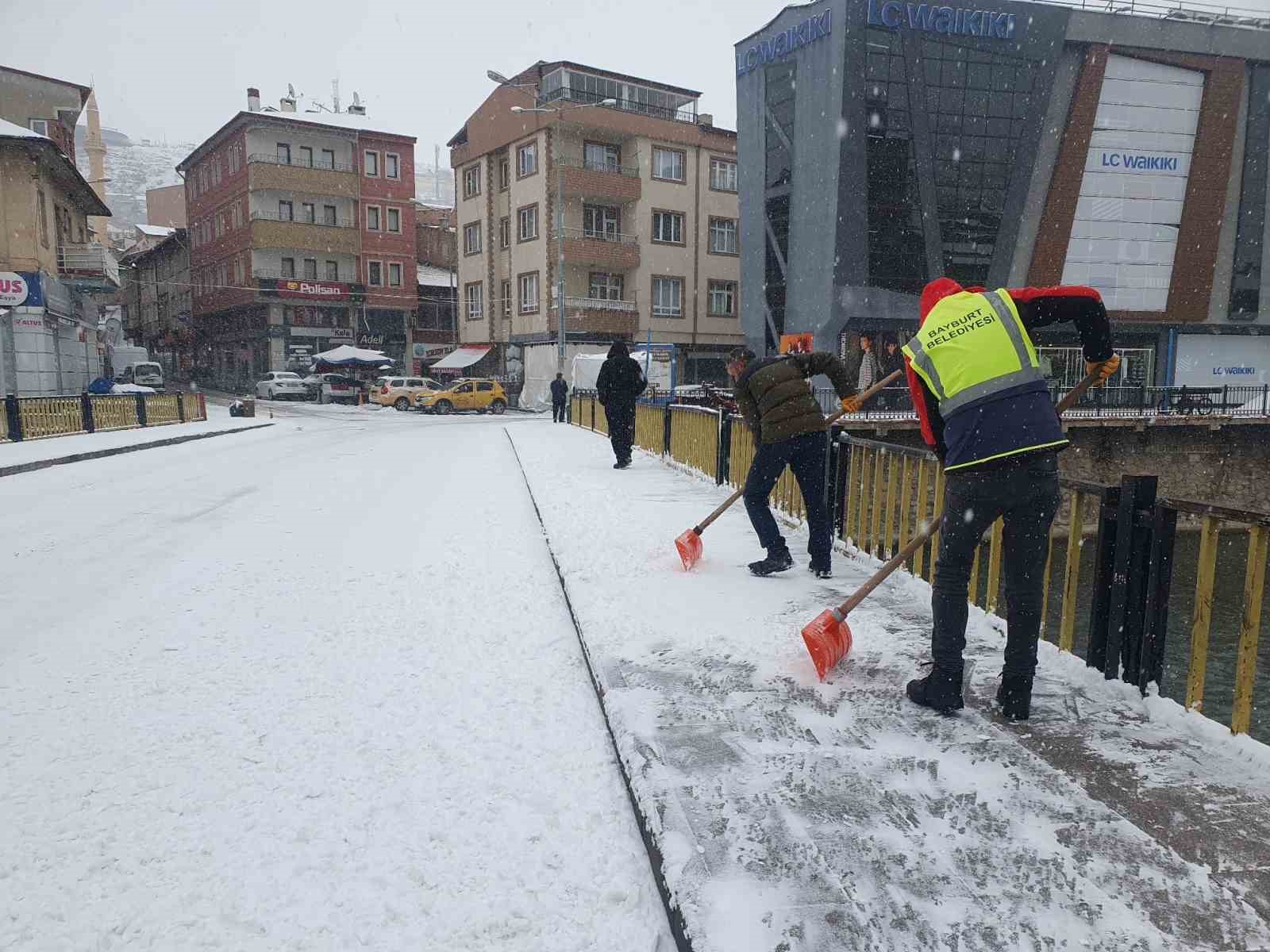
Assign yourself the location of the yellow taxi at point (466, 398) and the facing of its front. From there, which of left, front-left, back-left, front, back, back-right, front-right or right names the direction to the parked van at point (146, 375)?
front-right

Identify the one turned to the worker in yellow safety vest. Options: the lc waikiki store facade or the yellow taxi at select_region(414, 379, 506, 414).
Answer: the lc waikiki store facade

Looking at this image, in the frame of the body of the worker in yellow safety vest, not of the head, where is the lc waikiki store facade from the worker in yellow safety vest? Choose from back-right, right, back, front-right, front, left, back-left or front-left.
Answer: front-right

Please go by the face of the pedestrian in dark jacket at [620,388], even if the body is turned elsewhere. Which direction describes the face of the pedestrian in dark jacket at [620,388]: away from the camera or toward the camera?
away from the camera

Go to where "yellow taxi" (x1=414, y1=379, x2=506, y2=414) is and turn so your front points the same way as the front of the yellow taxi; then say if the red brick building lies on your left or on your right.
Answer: on your right

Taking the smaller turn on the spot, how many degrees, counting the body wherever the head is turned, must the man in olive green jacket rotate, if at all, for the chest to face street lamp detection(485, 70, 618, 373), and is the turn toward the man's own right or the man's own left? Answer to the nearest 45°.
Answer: approximately 45° to the man's own right

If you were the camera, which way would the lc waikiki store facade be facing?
facing the viewer

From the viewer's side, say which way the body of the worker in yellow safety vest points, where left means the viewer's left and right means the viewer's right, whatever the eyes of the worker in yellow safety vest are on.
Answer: facing away from the viewer and to the left of the viewer

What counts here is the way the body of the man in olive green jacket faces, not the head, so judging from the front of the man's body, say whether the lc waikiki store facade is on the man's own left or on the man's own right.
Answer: on the man's own right

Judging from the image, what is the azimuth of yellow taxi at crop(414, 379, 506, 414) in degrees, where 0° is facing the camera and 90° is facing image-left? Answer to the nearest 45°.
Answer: approximately 90°

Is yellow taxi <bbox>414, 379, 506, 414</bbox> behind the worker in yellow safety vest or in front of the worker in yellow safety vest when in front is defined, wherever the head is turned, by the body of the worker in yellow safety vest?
in front

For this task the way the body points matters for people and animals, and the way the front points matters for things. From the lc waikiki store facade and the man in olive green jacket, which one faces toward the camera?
the lc waikiki store facade

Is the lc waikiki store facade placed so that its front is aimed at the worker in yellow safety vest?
yes

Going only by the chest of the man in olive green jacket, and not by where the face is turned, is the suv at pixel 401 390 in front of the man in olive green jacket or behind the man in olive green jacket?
in front

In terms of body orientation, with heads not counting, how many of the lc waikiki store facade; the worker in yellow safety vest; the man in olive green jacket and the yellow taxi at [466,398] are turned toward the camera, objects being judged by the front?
1

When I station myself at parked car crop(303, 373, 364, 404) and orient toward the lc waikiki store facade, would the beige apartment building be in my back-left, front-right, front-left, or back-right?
front-left

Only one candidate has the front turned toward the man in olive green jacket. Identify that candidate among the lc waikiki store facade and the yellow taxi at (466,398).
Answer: the lc waikiki store facade

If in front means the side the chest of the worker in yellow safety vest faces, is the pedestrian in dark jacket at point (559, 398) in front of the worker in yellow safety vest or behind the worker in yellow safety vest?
in front

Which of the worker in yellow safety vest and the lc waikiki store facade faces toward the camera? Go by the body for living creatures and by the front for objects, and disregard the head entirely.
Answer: the lc waikiki store facade

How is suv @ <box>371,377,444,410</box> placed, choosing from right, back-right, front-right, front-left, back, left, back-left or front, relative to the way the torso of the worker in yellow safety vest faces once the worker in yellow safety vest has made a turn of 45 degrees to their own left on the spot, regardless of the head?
front-right
